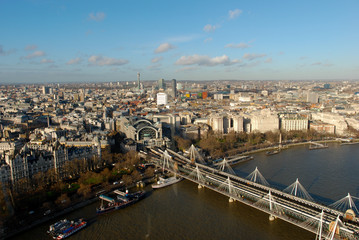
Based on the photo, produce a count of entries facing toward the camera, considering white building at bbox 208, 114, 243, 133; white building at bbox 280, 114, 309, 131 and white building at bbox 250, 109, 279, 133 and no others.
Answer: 3

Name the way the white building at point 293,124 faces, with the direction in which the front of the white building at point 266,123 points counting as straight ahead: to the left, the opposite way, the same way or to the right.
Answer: the same way

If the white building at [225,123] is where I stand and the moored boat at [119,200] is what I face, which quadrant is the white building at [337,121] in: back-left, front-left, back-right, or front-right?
back-left

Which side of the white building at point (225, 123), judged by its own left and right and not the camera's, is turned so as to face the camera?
front

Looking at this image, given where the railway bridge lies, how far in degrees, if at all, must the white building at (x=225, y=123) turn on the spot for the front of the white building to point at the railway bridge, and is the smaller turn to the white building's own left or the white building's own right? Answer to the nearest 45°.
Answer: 0° — it already faces it

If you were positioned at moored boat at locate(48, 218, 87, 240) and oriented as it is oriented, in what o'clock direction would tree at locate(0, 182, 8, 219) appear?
The tree is roughly at 9 o'clock from the moored boat.

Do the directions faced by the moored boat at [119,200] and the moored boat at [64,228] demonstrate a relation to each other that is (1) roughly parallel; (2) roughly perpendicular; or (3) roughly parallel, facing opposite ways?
roughly parallel

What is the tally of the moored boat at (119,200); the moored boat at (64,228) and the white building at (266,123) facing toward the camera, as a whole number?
1

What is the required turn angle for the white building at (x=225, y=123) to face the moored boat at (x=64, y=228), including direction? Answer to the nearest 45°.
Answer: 0° — it already faces it

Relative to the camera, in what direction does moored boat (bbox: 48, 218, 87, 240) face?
facing away from the viewer and to the right of the viewer

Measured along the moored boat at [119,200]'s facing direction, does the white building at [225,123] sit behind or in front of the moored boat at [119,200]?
in front

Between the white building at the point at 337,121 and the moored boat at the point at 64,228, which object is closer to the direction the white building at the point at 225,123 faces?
the moored boat

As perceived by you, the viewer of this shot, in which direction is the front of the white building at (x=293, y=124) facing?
facing the viewer

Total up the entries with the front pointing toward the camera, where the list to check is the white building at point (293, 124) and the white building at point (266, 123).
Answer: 2

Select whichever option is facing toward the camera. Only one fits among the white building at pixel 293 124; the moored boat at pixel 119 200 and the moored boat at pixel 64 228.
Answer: the white building

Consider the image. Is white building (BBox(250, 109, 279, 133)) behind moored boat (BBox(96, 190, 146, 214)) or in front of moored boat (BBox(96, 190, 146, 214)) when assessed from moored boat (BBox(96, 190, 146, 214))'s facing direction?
in front
